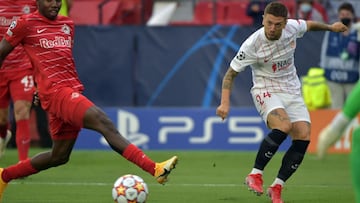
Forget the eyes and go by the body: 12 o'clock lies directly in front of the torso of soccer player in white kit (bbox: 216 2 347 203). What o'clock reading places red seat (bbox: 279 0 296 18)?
The red seat is roughly at 6 o'clock from the soccer player in white kit.

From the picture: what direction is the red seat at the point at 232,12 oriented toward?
toward the camera

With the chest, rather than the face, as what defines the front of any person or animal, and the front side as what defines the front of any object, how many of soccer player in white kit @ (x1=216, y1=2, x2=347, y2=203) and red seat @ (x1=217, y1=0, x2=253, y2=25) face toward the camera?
2

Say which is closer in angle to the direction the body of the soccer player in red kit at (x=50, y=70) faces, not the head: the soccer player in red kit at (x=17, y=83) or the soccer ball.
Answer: the soccer ball

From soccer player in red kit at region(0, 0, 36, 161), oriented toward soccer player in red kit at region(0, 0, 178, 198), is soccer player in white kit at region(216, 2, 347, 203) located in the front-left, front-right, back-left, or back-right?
front-left

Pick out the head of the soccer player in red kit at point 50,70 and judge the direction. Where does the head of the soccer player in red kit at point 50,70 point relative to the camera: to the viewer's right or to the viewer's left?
to the viewer's right

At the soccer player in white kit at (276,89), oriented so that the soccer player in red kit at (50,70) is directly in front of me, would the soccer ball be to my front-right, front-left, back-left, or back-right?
front-left

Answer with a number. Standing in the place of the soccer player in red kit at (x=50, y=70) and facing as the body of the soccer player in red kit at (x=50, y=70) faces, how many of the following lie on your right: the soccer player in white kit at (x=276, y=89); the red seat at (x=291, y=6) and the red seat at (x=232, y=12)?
0

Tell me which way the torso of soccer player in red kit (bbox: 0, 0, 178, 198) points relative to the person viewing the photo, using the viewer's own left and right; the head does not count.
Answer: facing the viewer and to the right of the viewer

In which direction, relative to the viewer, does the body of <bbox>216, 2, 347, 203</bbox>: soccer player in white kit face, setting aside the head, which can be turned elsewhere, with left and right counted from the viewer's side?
facing the viewer

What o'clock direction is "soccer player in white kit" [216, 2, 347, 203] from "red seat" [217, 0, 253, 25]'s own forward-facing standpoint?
The soccer player in white kit is roughly at 12 o'clock from the red seat.

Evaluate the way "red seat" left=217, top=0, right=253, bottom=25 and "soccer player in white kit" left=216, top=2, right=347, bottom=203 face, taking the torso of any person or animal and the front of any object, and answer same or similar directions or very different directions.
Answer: same or similar directions

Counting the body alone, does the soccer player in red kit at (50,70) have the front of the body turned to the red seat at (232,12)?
no

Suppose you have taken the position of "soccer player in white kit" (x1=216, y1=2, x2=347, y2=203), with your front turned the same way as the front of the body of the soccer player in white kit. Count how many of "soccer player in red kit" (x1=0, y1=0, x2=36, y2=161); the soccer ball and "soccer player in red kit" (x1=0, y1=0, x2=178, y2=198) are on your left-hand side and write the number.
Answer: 0

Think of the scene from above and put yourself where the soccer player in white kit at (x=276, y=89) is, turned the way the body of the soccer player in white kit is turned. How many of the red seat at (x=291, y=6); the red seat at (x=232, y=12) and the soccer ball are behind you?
2
